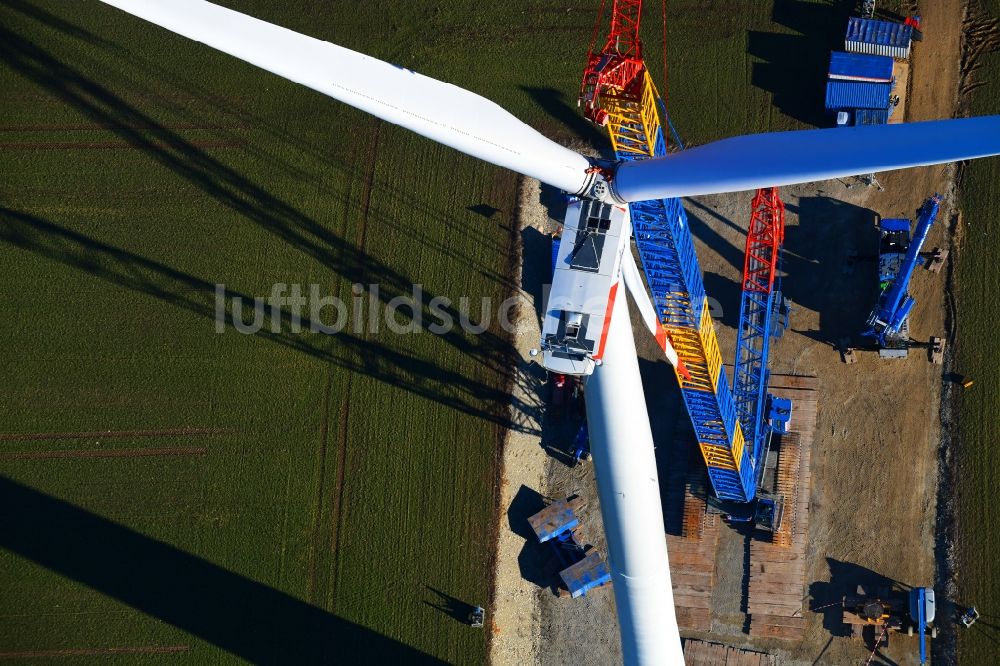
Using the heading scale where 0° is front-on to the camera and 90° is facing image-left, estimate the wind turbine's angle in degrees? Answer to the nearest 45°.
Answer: approximately 180°
